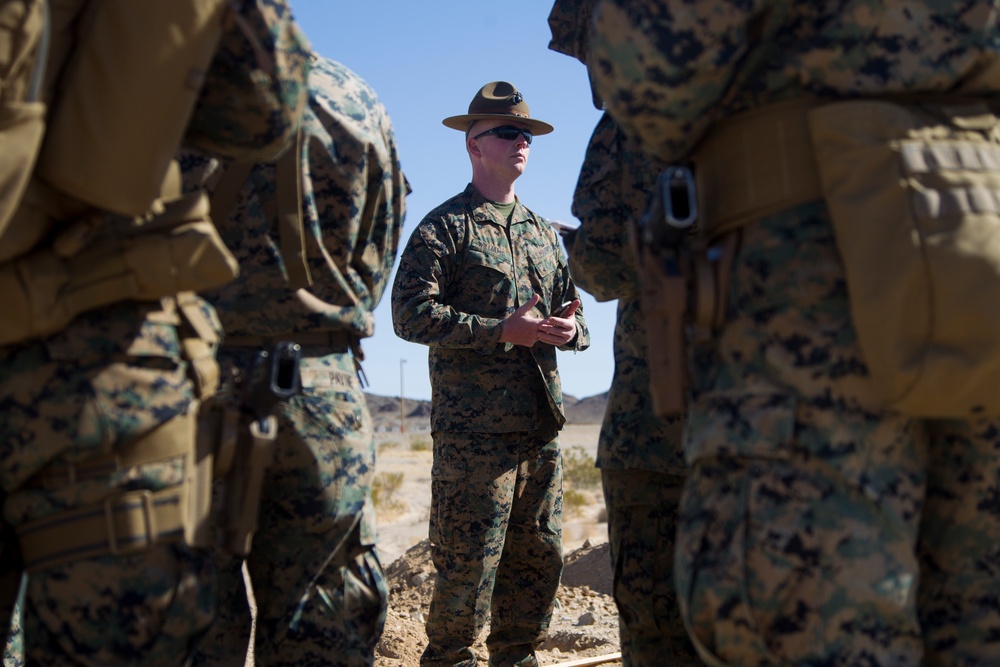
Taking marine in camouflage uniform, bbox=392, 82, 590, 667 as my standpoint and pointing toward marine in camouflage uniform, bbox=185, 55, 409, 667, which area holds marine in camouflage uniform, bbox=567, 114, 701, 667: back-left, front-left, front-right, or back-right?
front-left

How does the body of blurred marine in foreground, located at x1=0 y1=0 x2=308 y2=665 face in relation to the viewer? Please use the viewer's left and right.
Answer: facing away from the viewer and to the right of the viewer

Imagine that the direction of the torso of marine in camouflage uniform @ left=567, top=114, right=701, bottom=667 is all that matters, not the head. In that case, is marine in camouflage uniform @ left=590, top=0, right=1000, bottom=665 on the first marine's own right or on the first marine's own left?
on the first marine's own left

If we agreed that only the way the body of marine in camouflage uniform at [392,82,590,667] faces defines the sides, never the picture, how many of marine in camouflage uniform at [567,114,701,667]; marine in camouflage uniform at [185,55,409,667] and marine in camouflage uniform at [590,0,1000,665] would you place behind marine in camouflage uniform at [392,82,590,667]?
0

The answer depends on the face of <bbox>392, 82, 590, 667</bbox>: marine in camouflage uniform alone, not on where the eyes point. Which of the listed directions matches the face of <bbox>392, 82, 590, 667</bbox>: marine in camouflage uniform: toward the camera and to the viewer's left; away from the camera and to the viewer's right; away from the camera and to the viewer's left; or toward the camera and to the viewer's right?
toward the camera and to the viewer's right

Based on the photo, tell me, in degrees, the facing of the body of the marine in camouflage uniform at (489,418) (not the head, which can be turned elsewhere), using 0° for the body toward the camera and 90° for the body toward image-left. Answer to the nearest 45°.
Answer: approximately 315°

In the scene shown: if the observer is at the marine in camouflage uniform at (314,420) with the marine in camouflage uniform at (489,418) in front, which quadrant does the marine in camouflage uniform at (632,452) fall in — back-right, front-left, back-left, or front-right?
front-right

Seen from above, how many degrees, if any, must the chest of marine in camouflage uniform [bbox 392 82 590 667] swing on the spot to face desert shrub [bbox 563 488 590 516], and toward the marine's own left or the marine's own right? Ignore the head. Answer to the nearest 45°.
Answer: approximately 135° to the marine's own left

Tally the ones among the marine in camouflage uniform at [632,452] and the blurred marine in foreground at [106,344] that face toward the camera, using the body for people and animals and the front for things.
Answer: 0

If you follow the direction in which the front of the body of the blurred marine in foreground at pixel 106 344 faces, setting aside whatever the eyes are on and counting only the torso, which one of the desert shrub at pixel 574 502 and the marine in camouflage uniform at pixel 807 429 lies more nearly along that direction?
the desert shrub
